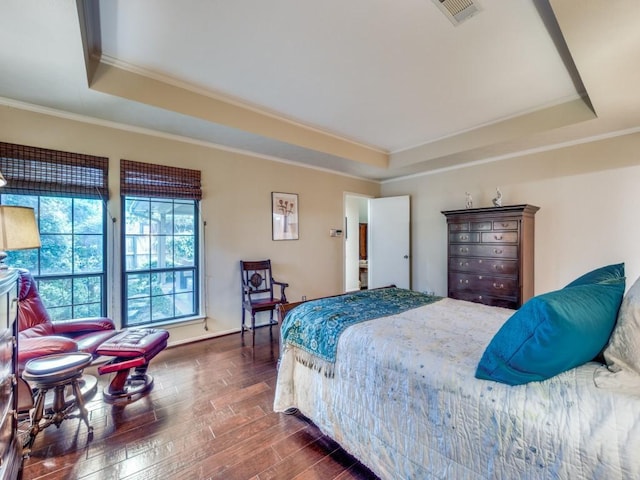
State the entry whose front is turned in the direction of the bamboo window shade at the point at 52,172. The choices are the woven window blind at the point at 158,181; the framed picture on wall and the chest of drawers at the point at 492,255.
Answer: the chest of drawers

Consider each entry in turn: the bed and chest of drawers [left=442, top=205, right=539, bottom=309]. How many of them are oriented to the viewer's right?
0

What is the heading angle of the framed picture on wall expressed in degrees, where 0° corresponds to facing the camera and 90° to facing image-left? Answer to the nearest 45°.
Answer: approximately 315°

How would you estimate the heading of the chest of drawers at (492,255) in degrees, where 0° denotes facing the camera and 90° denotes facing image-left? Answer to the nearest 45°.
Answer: approximately 45°

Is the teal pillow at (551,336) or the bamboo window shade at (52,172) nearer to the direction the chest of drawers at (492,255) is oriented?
the bamboo window shade

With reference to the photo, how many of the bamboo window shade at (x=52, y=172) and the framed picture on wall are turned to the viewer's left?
0

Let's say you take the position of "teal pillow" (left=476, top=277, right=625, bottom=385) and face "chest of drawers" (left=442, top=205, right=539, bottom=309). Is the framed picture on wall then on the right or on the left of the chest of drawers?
left

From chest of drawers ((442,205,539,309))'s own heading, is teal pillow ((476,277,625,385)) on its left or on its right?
on its left

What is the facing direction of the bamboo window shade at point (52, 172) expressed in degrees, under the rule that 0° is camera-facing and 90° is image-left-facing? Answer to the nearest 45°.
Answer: approximately 315°

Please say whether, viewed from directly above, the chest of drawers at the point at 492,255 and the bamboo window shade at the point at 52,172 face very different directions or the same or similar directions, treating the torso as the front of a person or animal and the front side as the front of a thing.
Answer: very different directions

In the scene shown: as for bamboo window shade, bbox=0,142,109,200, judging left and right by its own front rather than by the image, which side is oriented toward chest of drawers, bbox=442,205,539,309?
front

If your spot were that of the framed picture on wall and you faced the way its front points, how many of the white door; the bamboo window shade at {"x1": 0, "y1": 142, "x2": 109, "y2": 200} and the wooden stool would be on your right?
2

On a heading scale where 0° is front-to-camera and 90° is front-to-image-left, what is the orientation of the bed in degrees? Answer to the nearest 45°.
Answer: approximately 135°

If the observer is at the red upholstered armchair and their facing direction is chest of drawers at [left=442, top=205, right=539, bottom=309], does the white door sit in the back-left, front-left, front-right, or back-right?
front-left

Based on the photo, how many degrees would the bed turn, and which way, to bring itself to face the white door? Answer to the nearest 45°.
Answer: approximately 45° to its right

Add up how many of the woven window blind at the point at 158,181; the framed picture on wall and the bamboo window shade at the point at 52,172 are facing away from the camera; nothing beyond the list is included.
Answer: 0

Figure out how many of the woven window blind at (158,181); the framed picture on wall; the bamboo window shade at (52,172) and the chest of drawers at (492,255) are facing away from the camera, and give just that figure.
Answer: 0
